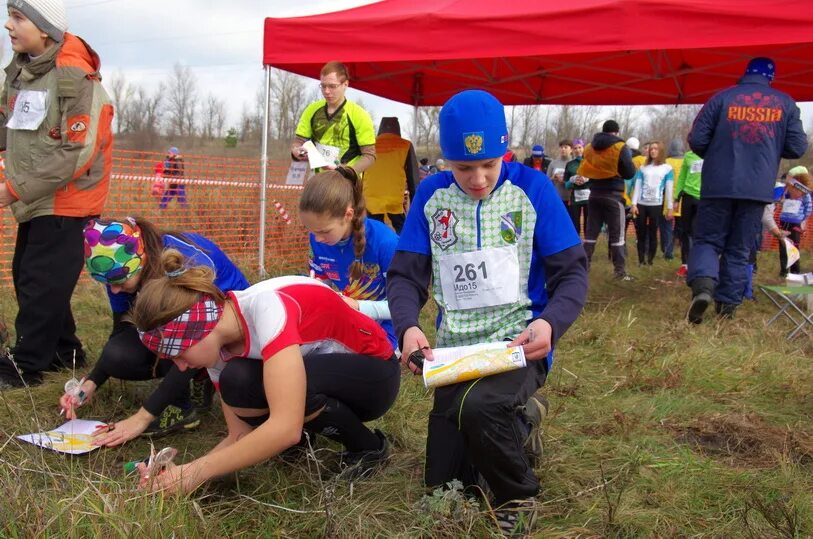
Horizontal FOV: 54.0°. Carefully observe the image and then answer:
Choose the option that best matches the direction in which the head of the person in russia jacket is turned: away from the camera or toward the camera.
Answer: away from the camera

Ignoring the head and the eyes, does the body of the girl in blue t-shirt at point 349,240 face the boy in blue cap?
no

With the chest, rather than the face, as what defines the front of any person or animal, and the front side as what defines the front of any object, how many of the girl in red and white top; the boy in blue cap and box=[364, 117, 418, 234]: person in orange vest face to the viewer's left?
1

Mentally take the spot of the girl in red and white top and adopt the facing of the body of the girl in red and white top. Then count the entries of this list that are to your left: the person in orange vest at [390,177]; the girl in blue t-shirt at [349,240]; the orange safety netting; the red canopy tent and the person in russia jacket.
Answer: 0

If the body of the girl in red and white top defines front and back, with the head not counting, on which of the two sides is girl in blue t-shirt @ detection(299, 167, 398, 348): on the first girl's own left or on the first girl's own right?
on the first girl's own right

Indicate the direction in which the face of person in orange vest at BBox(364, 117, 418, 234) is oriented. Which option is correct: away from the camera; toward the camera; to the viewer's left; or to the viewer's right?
away from the camera

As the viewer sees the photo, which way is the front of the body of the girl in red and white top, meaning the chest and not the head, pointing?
to the viewer's left

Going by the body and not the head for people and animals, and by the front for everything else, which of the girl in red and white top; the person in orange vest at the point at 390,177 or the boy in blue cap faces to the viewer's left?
the girl in red and white top

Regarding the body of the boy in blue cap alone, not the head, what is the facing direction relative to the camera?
toward the camera

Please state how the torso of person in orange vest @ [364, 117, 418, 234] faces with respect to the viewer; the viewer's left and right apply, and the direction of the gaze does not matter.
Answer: facing away from the viewer

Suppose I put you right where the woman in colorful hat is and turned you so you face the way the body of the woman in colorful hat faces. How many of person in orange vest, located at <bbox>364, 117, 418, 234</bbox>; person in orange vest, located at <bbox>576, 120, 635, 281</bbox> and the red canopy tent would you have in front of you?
0

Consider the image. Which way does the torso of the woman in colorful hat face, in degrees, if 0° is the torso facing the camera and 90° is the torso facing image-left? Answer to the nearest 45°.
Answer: approximately 45°

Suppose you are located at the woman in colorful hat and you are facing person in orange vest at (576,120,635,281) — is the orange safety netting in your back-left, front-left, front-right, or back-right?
front-left

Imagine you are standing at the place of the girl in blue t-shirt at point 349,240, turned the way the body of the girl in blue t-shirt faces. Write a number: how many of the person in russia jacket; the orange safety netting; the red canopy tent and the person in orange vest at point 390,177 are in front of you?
0

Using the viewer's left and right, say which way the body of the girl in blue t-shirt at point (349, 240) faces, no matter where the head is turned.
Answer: facing the viewer and to the left of the viewer

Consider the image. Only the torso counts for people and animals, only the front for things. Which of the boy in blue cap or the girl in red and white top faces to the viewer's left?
the girl in red and white top

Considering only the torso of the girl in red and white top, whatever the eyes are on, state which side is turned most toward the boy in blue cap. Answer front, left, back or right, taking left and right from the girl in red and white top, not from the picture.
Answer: back

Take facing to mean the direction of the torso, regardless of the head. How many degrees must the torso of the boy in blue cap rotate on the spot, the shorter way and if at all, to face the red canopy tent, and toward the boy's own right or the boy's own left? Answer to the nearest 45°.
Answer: approximately 180°

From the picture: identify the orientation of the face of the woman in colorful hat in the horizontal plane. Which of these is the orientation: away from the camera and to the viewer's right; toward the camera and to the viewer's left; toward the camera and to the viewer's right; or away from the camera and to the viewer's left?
toward the camera and to the viewer's left

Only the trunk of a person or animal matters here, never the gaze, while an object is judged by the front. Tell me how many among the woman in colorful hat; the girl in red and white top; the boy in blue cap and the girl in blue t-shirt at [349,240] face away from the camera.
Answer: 0
